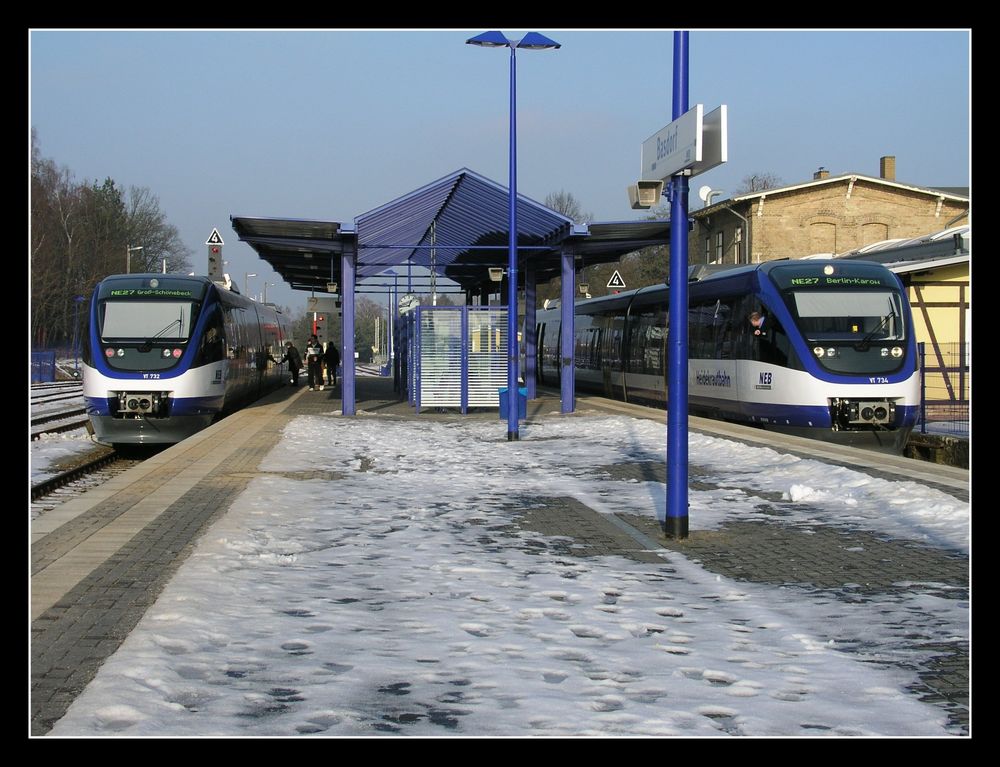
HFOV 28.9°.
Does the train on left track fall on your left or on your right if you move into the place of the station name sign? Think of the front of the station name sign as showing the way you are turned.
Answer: on your right

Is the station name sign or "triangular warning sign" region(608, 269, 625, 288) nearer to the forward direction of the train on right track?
the station name sign

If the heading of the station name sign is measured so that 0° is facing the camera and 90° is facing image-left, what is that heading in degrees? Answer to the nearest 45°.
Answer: approximately 45°

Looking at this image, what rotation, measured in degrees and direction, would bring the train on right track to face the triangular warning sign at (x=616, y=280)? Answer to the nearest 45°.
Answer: approximately 135° to its left

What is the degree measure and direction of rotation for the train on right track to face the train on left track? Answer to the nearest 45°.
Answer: approximately 135° to its right

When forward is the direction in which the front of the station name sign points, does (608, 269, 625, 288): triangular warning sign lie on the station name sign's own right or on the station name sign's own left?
on the station name sign's own right

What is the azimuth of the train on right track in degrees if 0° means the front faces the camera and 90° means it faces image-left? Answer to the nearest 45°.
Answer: approximately 315°

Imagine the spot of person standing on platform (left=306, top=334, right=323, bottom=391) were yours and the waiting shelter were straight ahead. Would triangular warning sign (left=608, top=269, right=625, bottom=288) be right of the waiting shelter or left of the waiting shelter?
left
